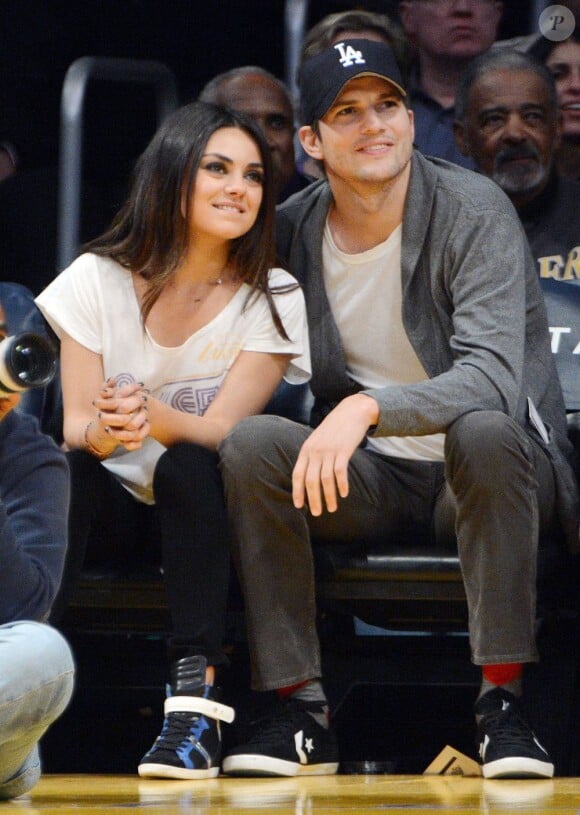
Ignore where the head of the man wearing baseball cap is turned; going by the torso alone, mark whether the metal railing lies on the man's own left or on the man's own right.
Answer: on the man's own right

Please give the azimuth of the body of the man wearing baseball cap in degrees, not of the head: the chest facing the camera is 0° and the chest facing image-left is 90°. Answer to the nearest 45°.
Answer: approximately 45°
